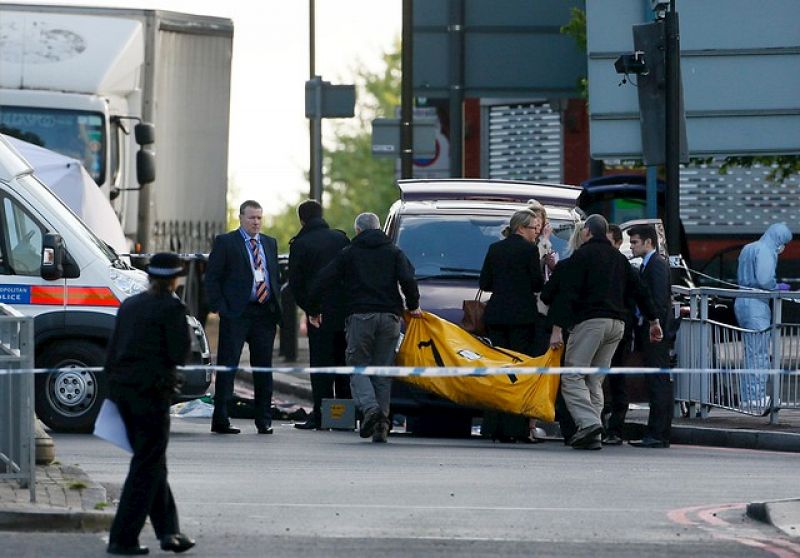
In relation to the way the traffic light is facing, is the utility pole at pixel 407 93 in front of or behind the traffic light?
in front

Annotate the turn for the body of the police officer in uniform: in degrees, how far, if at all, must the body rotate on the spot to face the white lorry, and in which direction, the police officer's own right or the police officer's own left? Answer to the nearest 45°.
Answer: approximately 45° to the police officer's own left

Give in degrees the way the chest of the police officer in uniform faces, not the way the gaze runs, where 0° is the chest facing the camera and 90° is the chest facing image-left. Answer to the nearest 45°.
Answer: approximately 225°

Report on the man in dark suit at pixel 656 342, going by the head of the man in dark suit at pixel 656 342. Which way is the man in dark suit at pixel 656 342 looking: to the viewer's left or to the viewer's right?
to the viewer's left

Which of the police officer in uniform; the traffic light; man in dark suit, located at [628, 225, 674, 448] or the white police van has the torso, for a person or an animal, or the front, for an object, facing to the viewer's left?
the man in dark suit

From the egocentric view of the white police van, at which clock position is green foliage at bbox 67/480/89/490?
The green foliage is roughly at 3 o'clock from the white police van.

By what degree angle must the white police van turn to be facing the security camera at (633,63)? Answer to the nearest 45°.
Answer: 0° — it already faces it

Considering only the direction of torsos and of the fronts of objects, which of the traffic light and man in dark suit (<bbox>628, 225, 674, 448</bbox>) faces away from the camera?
the traffic light

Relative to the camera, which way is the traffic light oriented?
away from the camera
